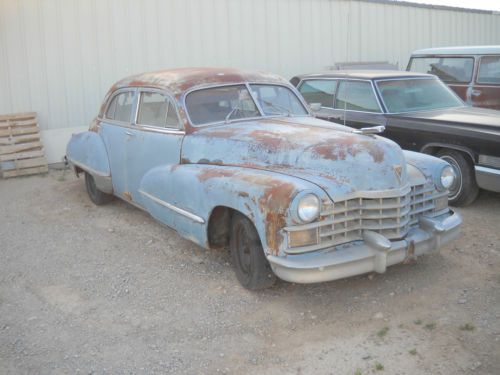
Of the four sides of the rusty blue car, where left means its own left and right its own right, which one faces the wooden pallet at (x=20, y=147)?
back

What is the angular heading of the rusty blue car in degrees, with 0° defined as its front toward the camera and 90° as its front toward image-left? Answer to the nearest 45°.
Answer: approximately 315°

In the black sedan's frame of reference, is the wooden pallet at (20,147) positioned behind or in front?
behind

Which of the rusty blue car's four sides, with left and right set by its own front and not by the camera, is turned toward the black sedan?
left
